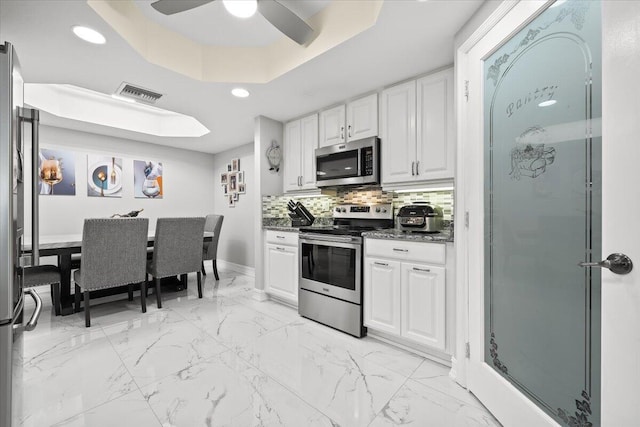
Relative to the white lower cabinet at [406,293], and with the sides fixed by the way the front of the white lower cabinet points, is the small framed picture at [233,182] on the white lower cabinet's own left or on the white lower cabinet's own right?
on the white lower cabinet's own right

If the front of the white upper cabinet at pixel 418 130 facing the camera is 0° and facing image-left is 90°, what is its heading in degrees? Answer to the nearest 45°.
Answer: approximately 45°

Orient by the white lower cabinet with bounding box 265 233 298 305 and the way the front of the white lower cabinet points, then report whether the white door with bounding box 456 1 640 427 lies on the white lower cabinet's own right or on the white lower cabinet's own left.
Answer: on the white lower cabinet's own left

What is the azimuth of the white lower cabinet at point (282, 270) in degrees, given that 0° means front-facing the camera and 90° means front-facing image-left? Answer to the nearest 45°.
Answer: approximately 45°
